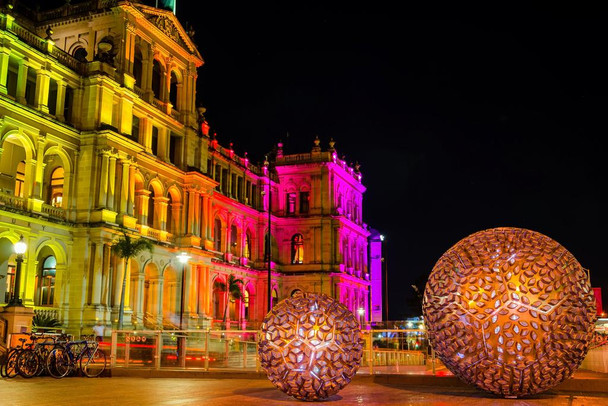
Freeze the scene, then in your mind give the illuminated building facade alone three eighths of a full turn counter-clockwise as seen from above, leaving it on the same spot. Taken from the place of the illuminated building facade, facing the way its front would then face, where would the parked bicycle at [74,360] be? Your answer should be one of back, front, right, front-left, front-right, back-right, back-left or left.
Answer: back

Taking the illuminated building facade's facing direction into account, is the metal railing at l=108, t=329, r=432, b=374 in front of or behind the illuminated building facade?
in front

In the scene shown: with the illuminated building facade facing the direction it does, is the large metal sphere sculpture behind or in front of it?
in front

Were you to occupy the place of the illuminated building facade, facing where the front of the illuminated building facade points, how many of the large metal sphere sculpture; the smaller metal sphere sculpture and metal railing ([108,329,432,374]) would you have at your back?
0

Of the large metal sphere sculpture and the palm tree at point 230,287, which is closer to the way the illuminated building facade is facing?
the large metal sphere sculpture

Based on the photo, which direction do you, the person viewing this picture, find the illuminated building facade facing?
facing the viewer and to the right of the viewer

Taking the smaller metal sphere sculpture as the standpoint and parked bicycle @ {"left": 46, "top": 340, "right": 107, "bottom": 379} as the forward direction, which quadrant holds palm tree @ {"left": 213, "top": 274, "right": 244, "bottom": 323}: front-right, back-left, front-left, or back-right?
front-right

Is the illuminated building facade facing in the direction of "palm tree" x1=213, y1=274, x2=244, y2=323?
no

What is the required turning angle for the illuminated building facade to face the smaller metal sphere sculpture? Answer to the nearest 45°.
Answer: approximately 45° to its right
